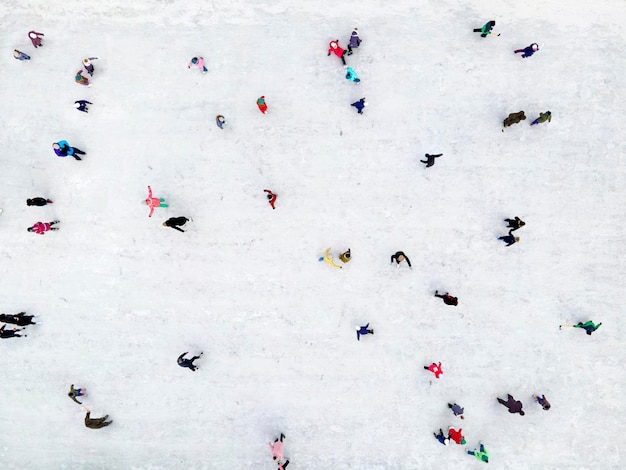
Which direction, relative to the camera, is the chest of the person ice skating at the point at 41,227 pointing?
to the viewer's left

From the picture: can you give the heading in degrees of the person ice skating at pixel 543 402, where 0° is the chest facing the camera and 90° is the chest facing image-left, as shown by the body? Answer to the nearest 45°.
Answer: approximately 315°

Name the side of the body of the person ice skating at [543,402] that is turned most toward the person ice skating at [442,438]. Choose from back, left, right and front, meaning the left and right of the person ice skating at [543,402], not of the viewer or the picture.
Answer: right

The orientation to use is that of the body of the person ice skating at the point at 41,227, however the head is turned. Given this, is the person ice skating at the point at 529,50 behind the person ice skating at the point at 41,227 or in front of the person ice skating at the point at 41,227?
behind
